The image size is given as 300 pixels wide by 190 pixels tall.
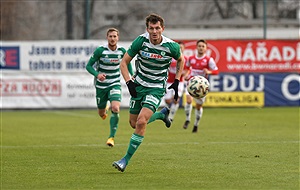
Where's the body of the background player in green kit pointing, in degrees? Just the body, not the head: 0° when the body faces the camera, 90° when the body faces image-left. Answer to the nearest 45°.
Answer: approximately 0°

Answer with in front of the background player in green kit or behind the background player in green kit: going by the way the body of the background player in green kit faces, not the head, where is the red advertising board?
behind

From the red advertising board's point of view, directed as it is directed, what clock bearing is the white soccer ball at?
The white soccer ball is roughly at 12 o'clock from the red advertising board.

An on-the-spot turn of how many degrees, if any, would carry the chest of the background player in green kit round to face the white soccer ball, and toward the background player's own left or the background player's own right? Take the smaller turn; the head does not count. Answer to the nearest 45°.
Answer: approximately 45° to the background player's own left

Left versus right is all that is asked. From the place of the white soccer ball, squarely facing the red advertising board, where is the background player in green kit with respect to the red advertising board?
left

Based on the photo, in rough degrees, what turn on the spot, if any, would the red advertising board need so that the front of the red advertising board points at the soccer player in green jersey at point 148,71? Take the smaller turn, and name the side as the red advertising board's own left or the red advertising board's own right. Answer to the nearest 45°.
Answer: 0° — it already faces them

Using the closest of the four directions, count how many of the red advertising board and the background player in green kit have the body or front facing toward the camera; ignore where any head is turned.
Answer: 2

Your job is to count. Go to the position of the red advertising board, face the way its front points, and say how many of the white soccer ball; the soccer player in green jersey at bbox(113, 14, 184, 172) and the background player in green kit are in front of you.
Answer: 3
